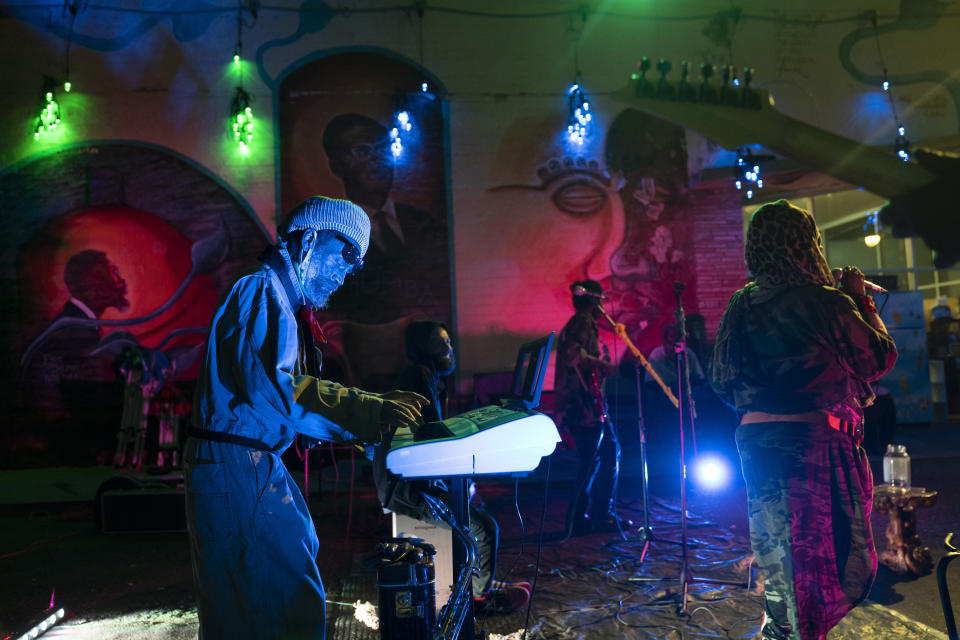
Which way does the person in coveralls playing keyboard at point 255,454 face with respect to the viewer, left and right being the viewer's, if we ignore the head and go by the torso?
facing to the right of the viewer

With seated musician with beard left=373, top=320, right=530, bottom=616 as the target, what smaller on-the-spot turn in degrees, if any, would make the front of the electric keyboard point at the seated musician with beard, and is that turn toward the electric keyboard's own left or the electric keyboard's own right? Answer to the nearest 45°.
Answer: approximately 90° to the electric keyboard's own right

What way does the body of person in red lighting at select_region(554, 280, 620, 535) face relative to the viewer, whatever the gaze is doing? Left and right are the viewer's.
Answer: facing to the right of the viewer

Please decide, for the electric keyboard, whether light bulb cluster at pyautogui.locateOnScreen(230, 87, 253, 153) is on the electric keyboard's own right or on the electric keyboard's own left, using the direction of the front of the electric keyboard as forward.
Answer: on the electric keyboard's own right

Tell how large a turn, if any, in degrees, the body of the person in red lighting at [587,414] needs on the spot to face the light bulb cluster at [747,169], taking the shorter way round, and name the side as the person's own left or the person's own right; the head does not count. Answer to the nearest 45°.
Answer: approximately 45° to the person's own left

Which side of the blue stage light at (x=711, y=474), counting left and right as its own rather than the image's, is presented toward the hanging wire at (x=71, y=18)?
right

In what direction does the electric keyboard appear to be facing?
to the viewer's left

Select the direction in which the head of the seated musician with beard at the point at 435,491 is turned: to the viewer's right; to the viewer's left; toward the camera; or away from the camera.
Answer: to the viewer's right
